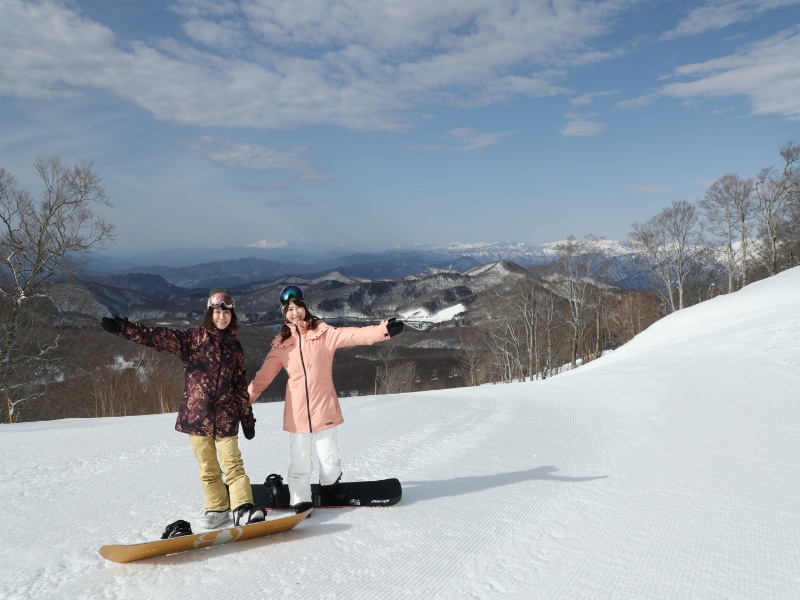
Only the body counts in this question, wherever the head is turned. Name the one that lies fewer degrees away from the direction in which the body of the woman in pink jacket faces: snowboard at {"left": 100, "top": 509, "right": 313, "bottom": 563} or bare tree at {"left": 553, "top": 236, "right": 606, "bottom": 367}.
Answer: the snowboard

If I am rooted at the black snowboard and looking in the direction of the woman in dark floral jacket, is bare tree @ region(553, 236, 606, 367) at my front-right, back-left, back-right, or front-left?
back-right

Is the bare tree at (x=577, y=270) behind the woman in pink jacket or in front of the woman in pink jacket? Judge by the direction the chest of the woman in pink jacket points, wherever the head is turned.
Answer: behind

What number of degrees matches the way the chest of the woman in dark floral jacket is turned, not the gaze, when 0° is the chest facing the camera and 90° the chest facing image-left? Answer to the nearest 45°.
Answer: approximately 0°

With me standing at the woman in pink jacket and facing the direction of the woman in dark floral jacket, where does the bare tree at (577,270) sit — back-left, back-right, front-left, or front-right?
back-right

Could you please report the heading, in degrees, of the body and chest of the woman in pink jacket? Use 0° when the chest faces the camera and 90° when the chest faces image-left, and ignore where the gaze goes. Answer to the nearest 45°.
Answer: approximately 0°

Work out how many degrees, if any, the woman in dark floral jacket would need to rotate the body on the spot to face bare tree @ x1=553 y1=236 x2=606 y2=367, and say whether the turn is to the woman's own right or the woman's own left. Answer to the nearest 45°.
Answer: approximately 135° to the woman's own left

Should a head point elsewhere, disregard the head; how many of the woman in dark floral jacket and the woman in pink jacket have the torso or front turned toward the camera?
2

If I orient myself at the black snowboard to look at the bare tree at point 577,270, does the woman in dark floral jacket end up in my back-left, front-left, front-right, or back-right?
back-left
